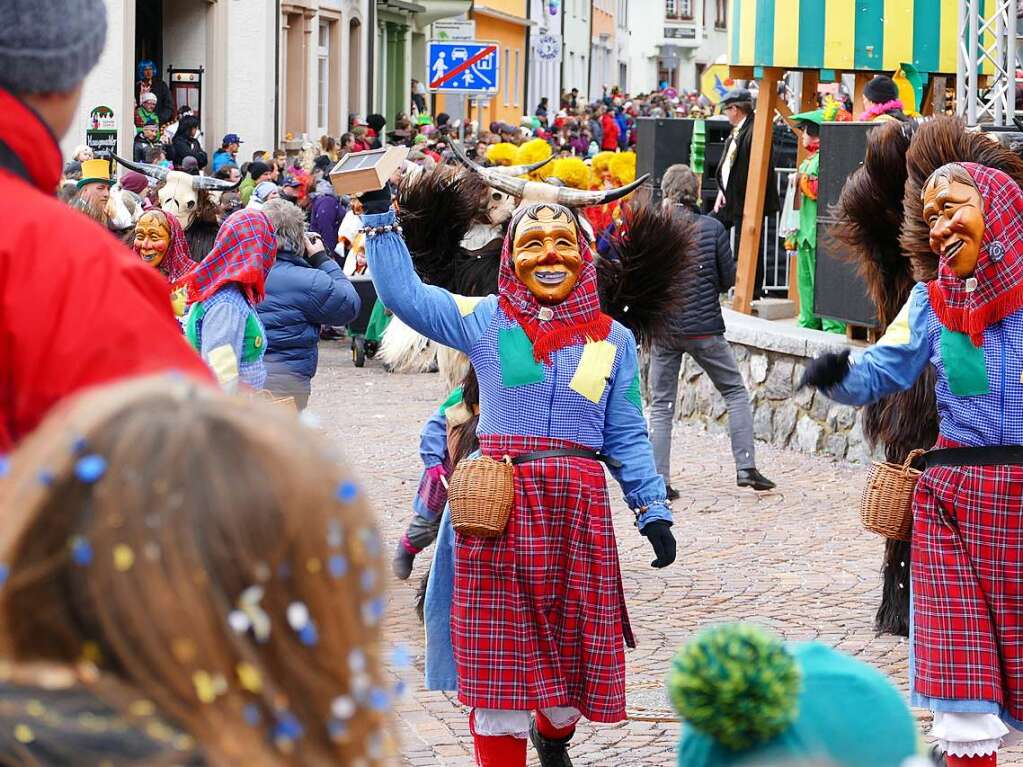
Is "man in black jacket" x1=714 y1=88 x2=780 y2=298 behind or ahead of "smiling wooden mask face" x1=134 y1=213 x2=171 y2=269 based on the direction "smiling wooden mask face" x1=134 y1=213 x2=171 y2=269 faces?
behind

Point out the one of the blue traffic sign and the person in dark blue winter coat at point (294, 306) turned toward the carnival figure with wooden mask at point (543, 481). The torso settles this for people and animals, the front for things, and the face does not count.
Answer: the blue traffic sign

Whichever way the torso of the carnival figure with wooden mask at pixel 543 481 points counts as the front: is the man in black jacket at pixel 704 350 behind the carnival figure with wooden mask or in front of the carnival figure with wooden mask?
behind

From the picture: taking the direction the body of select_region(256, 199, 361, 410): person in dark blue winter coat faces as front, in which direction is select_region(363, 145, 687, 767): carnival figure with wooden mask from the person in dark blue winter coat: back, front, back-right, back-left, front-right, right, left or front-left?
back-right

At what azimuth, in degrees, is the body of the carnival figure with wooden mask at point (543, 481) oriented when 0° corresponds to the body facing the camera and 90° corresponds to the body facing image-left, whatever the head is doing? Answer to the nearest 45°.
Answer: approximately 0°

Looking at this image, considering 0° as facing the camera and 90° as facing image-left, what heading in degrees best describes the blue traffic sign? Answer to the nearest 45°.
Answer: approximately 0°

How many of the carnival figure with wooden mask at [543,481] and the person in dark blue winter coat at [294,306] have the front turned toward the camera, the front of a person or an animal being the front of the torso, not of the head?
1

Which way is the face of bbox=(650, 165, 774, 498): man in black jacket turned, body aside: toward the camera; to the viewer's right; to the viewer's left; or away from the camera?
away from the camera

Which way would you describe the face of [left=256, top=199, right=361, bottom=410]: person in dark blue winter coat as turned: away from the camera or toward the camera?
away from the camera

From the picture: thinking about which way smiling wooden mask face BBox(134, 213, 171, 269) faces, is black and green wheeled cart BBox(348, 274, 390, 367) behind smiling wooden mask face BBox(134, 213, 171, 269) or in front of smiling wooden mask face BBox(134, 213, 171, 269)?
behind

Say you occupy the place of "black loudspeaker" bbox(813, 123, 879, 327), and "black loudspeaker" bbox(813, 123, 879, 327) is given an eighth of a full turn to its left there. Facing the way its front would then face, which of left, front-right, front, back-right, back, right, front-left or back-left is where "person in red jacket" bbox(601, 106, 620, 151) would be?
back

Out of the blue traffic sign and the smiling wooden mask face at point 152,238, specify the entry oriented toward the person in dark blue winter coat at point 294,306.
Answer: the blue traffic sign

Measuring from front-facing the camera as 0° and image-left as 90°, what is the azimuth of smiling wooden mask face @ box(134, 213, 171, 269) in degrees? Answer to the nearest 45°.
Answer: approximately 45°

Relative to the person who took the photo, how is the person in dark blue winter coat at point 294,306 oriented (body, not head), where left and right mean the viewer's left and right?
facing away from the viewer and to the right of the viewer
